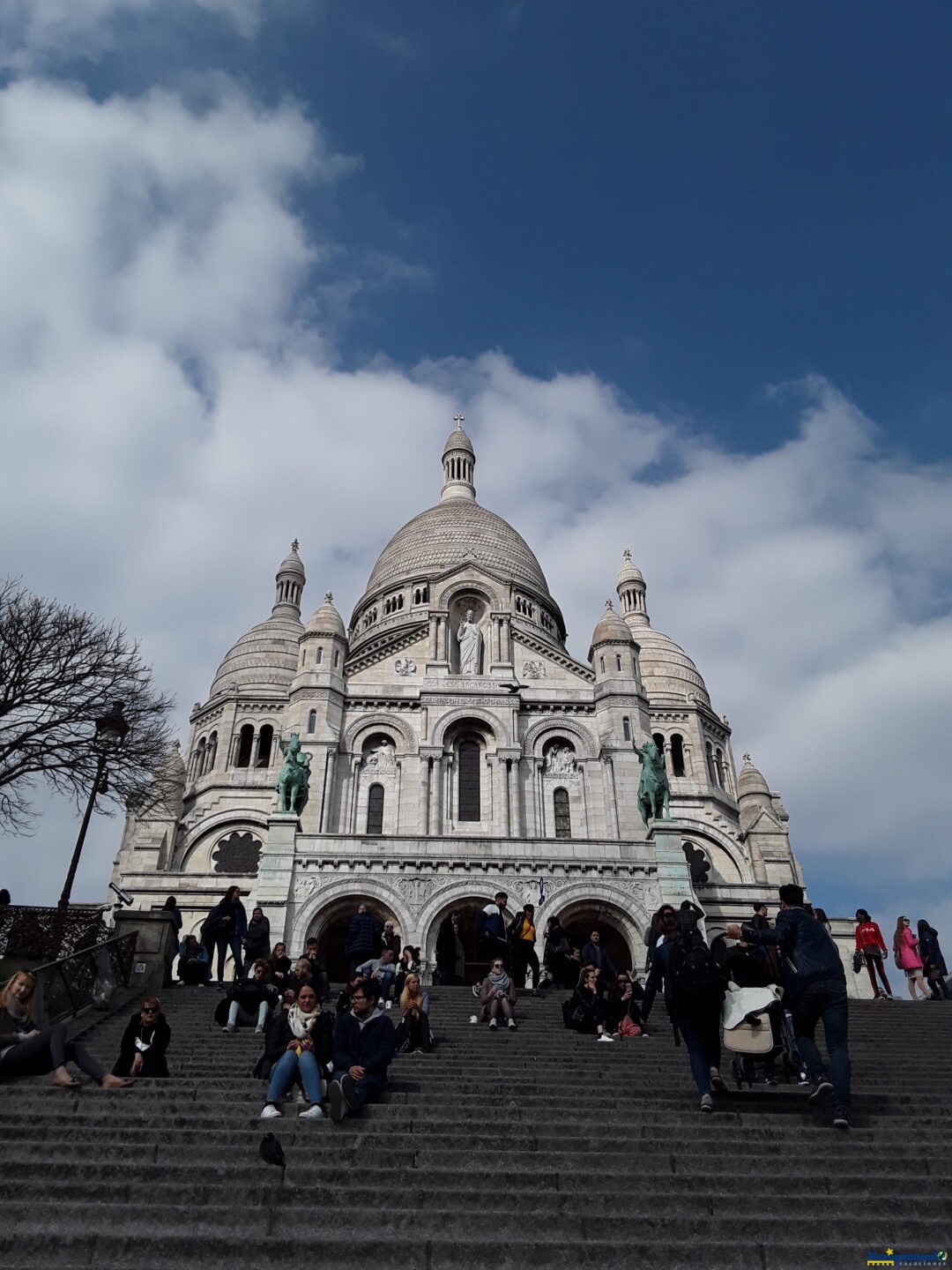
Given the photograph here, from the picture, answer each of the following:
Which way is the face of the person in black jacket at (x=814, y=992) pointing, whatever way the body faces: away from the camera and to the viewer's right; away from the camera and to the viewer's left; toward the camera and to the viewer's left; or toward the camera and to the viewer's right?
away from the camera and to the viewer's left

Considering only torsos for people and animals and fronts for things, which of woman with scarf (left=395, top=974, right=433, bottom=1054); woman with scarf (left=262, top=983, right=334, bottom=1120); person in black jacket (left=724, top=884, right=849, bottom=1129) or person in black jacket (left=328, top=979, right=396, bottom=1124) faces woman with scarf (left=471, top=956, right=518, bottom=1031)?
person in black jacket (left=724, top=884, right=849, bottom=1129)

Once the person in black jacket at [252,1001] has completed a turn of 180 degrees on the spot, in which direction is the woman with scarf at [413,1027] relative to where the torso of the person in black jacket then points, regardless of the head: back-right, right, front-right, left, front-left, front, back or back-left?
right

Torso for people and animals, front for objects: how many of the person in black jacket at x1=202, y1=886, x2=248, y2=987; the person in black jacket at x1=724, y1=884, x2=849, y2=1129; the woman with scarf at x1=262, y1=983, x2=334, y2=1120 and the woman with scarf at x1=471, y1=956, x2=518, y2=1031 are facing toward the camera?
3

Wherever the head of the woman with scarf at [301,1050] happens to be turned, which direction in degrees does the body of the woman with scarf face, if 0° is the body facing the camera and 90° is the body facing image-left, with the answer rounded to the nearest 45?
approximately 0°

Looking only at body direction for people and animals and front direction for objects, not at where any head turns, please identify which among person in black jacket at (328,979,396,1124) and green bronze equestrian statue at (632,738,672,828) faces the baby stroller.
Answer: the green bronze equestrian statue

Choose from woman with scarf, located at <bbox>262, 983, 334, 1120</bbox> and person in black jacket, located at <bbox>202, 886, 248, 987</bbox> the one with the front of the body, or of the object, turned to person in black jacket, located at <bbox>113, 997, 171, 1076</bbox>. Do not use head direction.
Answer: person in black jacket, located at <bbox>202, 886, 248, 987</bbox>

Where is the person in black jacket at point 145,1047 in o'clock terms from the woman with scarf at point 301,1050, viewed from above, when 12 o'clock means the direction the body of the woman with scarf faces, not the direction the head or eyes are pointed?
The person in black jacket is roughly at 4 o'clock from the woman with scarf.

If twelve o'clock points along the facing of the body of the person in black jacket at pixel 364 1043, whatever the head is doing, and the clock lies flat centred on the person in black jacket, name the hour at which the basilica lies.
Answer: The basilica is roughly at 5 o'clock from the person in black jacket.

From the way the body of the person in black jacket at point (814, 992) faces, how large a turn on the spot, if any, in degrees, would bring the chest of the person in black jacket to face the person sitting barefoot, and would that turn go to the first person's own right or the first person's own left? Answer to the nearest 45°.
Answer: approximately 45° to the first person's own left
